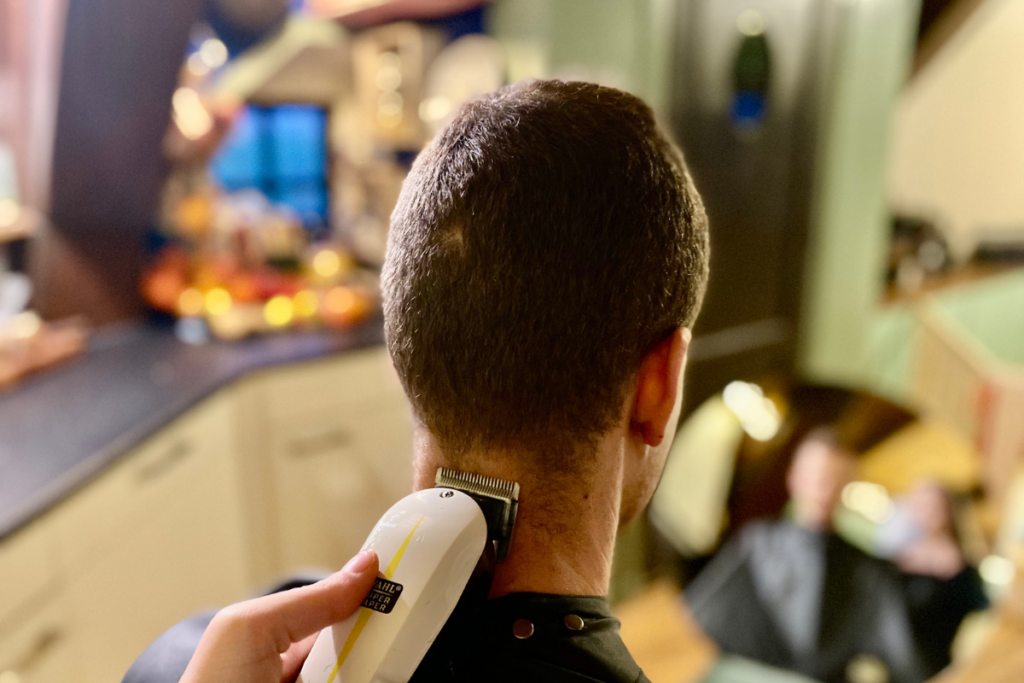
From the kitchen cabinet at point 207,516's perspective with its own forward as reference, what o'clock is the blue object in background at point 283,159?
The blue object in background is roughly at 8 o'clock from the kitchen cabinet.

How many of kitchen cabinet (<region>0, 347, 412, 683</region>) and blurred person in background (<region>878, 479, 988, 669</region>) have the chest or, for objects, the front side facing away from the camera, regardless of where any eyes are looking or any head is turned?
0

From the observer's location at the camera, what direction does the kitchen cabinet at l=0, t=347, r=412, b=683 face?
facing the viewer and to the right of the viewer

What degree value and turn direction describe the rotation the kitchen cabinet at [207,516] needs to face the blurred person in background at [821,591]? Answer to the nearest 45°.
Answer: approximately 45° to its left

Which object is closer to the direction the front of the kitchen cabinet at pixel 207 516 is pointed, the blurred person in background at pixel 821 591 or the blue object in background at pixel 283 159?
the blurred person in background

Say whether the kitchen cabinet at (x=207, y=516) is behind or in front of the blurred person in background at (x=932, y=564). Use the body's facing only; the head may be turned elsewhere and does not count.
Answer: in front

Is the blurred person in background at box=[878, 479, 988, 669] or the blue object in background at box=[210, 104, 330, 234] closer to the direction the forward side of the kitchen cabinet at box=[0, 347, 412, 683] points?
the blurred person in background

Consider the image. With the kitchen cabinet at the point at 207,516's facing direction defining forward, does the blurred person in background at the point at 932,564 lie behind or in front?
in front

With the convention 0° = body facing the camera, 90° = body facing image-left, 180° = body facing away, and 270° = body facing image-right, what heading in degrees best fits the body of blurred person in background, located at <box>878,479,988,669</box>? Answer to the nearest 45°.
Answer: approximately 45°
